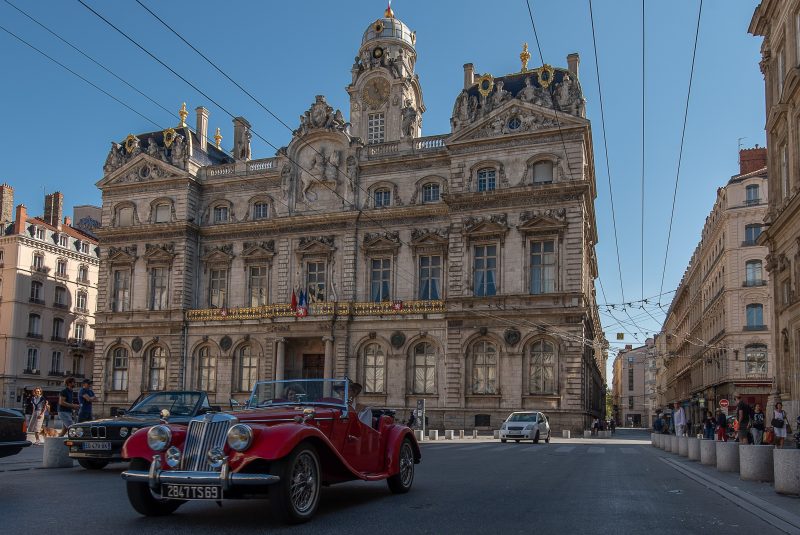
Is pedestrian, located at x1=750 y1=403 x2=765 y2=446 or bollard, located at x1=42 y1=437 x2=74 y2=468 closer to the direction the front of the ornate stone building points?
the bollard

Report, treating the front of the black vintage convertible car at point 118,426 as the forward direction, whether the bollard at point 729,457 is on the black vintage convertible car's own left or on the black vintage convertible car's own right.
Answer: on the black vintage convertible car's own left

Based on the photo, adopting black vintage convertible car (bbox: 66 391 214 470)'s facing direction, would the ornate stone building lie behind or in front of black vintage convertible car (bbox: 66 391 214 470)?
behind

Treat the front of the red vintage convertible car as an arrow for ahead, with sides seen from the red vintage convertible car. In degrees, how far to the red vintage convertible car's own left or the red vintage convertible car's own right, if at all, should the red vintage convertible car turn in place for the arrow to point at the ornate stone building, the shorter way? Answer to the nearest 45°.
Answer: approximately 135° to the red vintage convertible car's own right

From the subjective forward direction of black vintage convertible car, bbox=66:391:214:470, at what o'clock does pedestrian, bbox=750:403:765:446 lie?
The pedestrian is roughly at 7 o'clock from the black vintage convertible car.

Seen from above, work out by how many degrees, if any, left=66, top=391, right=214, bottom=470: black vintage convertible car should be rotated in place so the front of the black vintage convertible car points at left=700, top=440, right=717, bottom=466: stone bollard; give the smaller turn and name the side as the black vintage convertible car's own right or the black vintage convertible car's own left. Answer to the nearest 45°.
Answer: approximately 135° to the black vintage convertible car's own left

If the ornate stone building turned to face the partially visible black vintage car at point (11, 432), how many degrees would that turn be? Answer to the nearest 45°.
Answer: approximately 45° to its left

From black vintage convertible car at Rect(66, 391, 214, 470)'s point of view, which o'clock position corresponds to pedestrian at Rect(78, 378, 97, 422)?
The pedestrian is roughly at 4 o'clock from the black vintage convertible car.

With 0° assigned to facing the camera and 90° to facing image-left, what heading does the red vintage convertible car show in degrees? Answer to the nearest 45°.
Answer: approximately 45°

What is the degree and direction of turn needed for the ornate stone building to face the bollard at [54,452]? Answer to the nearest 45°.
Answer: approximately 45° to its left
